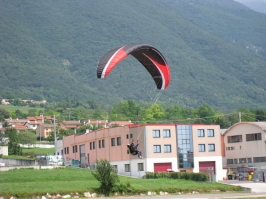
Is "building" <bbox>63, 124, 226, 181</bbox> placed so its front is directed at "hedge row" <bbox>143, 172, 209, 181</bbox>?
yes

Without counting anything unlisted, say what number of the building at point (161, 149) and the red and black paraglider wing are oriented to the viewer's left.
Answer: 0

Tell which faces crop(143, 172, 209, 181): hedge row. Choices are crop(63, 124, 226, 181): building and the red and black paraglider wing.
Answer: the building

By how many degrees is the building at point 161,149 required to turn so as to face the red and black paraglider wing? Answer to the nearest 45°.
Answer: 0° — it already faces it

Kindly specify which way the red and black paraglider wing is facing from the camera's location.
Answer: facing the viewer and to the right of the viewer

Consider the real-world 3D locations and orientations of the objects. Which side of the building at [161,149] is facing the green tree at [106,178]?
front

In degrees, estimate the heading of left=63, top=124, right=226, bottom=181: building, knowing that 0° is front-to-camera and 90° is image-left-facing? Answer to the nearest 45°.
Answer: approximately 0°
